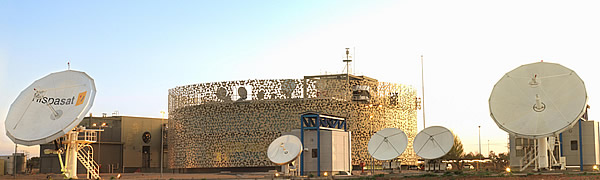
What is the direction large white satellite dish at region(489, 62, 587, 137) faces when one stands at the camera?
facing the viewer

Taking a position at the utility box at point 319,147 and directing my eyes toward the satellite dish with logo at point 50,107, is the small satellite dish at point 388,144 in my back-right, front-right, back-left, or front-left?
back-right

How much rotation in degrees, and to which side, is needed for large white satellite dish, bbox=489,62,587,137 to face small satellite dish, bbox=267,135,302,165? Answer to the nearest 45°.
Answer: approximately 90° to its right

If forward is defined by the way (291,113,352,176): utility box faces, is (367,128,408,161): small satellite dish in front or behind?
behind

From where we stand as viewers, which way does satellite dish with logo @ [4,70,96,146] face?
facing the viewer and to the left of the viewer

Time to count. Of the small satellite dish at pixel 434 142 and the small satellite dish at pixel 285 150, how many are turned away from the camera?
0

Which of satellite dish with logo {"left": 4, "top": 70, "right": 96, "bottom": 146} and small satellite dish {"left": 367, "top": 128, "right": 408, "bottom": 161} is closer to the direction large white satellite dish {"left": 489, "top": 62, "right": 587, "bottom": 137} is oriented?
the satellite dish with logo

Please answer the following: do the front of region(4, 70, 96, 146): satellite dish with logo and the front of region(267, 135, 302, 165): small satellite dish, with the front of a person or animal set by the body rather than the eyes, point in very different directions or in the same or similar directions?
same or similar directions

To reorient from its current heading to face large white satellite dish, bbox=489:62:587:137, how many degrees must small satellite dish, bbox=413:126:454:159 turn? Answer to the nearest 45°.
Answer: approximately 90° to its left

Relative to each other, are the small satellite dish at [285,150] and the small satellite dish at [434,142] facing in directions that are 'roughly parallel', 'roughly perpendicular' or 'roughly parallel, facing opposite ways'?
roughly parallel
